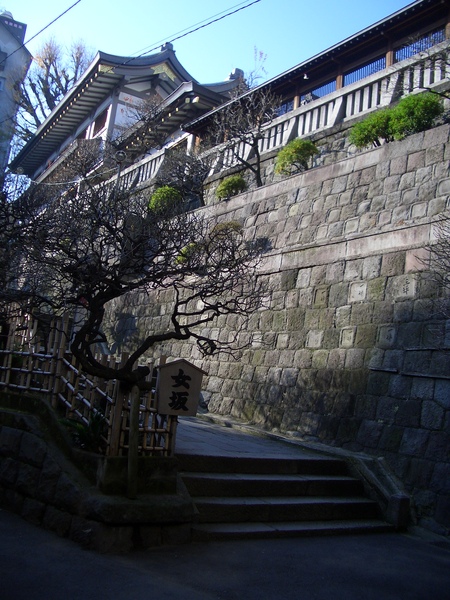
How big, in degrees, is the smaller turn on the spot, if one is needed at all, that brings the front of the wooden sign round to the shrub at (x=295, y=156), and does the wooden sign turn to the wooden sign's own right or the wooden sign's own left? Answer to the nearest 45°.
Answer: approximately 180°

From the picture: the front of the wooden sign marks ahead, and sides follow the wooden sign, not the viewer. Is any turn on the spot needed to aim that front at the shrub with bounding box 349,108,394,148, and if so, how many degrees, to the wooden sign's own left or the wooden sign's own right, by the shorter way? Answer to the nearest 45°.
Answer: approximately 135° to the wooden sign's own left

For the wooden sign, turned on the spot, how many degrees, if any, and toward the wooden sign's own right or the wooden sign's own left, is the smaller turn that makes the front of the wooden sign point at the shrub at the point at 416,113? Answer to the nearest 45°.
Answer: approximately 135° to the wooden sign's own left

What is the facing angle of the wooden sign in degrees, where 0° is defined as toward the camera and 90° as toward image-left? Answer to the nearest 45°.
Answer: approximately 0°

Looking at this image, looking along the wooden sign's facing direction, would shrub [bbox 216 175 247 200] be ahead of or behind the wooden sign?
behind

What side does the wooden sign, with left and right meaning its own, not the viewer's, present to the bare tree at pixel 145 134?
back

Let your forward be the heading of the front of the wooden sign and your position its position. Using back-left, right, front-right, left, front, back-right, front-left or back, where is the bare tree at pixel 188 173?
back

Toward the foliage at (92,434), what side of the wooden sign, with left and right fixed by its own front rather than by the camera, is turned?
right

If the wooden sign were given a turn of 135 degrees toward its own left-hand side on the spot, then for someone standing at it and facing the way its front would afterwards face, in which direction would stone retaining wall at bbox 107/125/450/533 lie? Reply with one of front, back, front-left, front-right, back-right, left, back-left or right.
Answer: front
